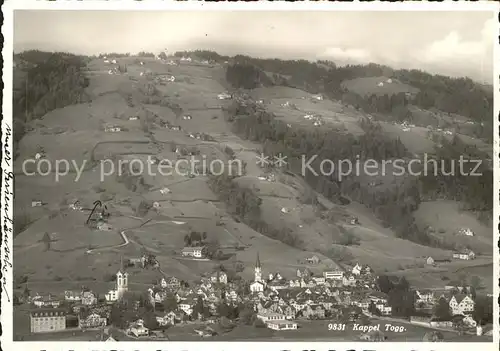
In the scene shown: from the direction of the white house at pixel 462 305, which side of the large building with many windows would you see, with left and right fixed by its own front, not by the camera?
left

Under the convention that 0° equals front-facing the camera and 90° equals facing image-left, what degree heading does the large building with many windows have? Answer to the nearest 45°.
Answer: approximately 0°
